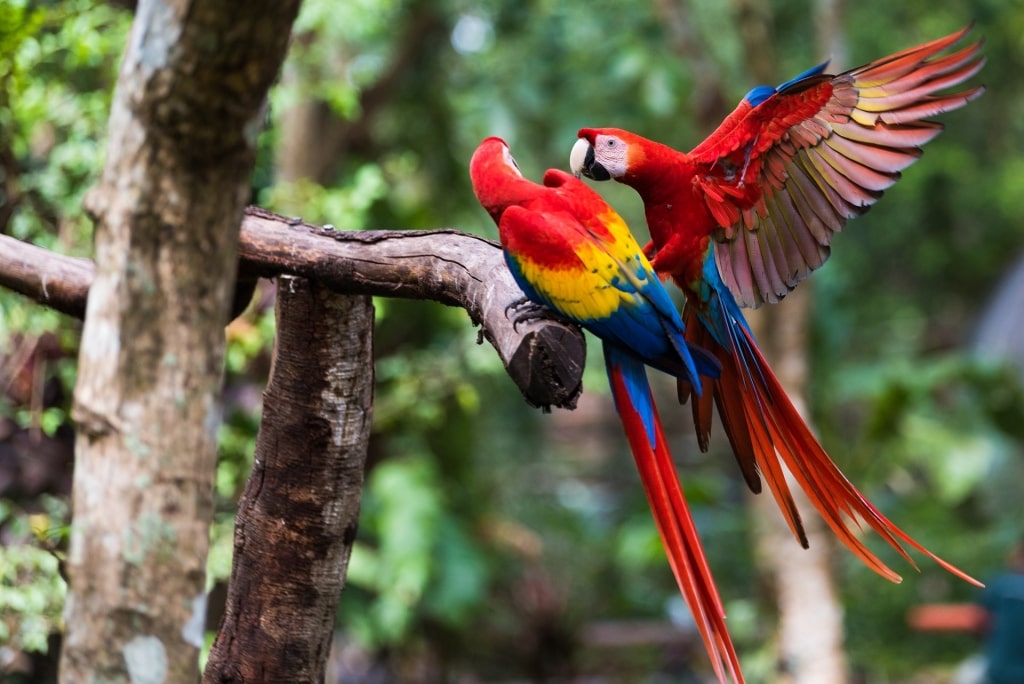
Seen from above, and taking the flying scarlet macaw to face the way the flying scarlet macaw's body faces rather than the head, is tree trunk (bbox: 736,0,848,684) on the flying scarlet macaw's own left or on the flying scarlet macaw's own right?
on the flying scarlet macaw's own right

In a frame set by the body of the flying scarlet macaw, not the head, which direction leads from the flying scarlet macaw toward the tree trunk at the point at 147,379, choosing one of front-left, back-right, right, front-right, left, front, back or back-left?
front-left

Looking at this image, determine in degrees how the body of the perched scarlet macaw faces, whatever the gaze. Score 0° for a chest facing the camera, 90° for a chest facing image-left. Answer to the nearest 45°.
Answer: approximately 135°

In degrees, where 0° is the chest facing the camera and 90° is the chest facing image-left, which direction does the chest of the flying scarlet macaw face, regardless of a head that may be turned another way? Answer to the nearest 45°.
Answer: approximately 90°

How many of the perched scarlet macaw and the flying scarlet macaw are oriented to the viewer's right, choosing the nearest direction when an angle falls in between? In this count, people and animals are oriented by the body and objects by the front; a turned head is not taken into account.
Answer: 0
